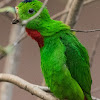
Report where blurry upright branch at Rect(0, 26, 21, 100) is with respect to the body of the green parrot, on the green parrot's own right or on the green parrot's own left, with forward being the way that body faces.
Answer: on the green parrot's own right

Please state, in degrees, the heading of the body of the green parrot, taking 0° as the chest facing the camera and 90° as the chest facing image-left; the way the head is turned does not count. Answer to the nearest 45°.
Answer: approximately 90°
